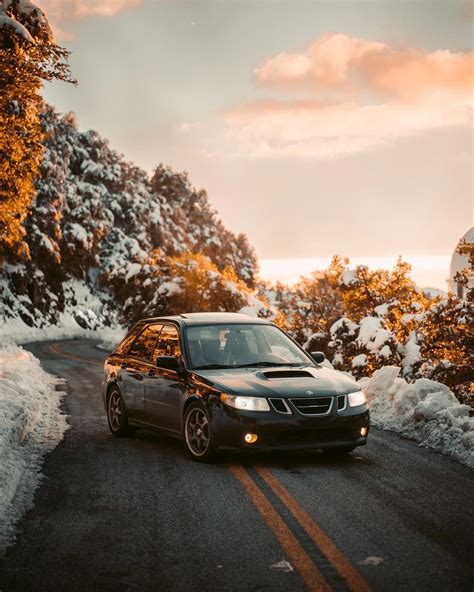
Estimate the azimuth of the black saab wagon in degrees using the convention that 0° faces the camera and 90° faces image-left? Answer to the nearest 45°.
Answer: approximately 315°

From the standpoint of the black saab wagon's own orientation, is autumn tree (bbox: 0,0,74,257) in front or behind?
behind
